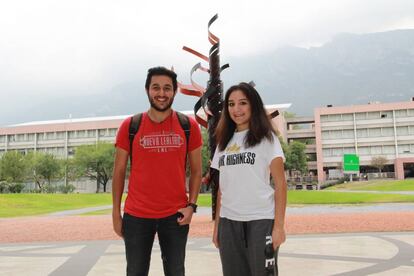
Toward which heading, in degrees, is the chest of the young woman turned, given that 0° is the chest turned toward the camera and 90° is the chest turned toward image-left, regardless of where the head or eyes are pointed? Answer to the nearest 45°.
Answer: approximately 45°

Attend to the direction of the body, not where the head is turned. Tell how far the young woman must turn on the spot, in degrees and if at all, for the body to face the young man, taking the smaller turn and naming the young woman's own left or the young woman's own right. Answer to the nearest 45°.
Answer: approximately 45° to the young woman's own right

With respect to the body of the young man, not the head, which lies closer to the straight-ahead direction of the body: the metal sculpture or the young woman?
the young woman

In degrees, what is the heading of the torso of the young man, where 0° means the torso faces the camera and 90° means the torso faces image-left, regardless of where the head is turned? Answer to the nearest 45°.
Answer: approximately 0°

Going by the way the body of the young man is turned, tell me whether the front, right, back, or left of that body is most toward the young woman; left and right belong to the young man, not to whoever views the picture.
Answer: left

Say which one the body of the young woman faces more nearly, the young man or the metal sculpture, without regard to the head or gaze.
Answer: the young man

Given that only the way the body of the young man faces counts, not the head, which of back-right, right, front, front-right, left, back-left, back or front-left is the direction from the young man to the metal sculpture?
back
